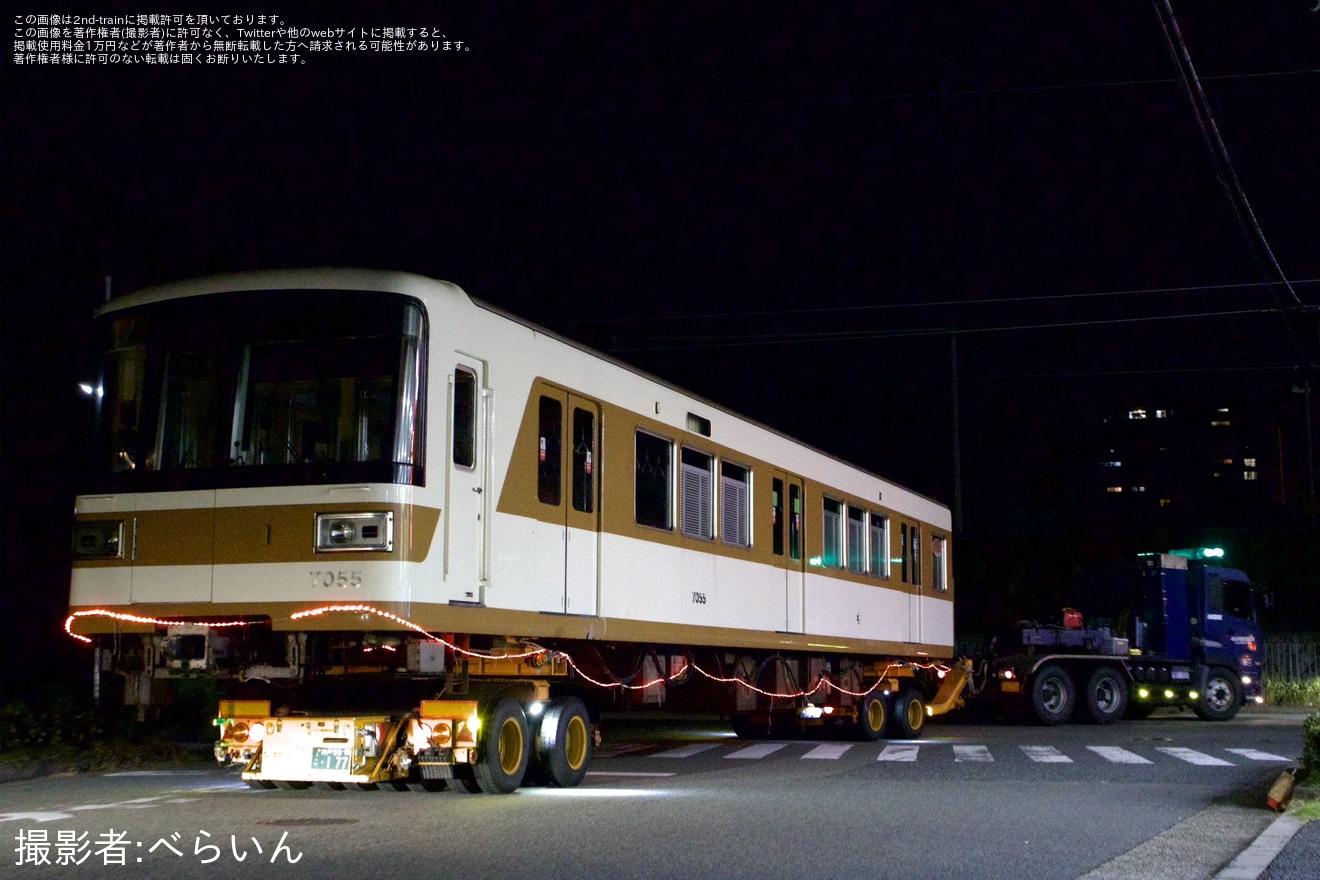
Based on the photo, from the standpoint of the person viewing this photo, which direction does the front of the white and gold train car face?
facing the viewer and to the left of the viewer

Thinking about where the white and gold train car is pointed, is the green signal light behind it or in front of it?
behind

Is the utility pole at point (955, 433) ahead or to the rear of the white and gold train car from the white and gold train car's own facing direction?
to the rear
